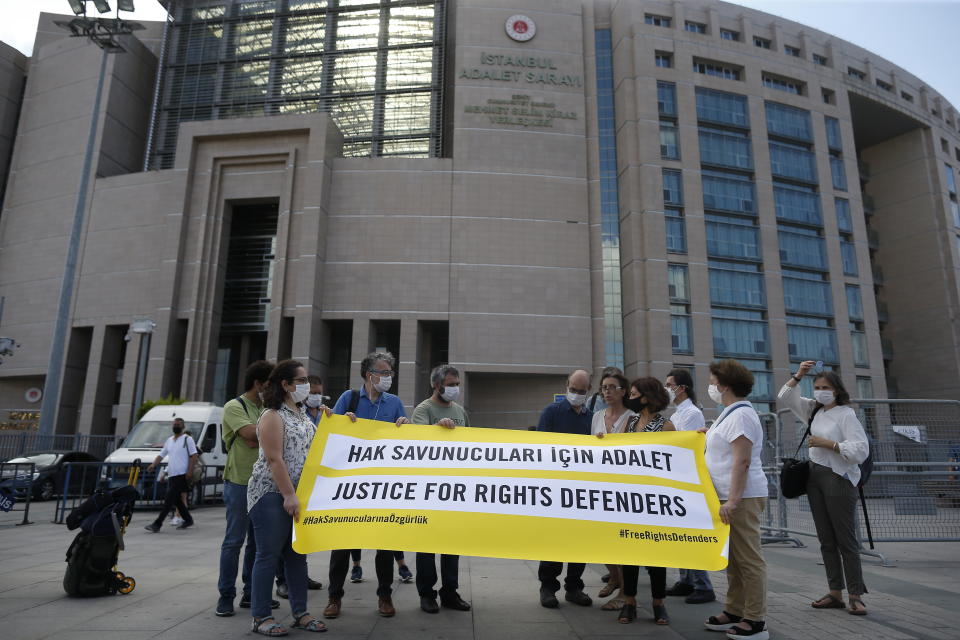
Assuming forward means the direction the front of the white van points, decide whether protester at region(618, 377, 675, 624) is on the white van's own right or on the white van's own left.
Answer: on the white van's own left

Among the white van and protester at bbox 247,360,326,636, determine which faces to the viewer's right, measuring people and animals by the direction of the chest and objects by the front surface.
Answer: the protester

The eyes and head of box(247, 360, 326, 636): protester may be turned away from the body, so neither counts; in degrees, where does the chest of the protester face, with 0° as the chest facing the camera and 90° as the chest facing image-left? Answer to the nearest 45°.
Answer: approximately 270°

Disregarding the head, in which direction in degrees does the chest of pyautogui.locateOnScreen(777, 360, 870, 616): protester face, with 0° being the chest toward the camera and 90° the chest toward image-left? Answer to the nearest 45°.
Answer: approximately 45°

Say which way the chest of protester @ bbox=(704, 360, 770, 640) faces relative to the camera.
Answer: to the viewer's left

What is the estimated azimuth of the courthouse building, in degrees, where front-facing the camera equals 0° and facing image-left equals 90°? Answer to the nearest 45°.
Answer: approximately 0°

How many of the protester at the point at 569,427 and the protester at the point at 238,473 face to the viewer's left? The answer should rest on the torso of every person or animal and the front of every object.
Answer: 0

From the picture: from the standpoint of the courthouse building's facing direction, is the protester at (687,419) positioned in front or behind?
in front
